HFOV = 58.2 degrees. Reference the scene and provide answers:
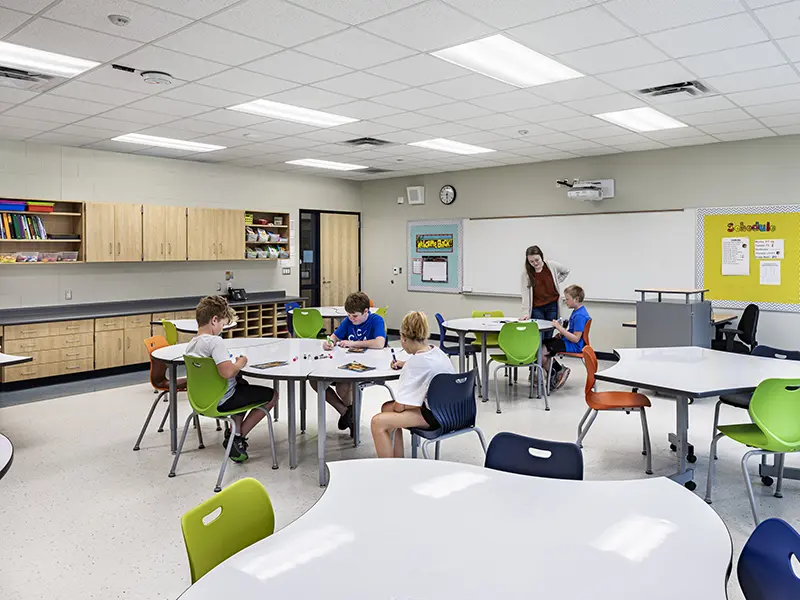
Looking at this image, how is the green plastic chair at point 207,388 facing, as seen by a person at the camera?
facing away from the viewer and to the right of the viewer

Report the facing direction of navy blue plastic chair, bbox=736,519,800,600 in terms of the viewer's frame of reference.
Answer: facing away from the viewer and to the left of the viewer

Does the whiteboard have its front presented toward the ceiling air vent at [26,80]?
yes

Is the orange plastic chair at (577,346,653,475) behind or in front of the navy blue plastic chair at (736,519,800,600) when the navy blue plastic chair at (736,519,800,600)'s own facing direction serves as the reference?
in front

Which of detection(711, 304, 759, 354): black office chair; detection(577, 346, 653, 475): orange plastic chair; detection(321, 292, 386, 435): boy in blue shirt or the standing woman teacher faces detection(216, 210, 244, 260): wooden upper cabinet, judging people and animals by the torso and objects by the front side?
the black office chair

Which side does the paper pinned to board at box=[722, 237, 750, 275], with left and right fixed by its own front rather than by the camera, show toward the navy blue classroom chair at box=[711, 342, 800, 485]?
front

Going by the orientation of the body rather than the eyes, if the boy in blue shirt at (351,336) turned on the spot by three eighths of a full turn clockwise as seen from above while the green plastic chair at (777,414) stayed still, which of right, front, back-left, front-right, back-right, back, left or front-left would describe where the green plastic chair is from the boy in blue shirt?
back-right

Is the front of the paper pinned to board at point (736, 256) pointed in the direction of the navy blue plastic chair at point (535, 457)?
yes

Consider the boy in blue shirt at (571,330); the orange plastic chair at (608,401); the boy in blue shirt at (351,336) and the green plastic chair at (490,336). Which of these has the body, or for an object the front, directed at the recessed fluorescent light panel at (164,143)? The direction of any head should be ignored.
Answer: the boy in blue shirt at (571,330)

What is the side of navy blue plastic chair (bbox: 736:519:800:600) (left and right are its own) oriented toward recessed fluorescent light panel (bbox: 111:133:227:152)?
front

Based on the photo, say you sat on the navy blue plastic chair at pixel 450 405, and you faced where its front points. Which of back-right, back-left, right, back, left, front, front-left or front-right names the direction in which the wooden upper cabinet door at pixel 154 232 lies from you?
front

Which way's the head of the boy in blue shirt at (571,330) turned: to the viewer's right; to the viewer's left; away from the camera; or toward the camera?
to the viewer's left

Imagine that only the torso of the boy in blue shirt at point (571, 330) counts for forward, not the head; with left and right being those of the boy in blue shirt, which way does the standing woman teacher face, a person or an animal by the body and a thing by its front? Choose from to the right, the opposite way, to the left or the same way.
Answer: to the left

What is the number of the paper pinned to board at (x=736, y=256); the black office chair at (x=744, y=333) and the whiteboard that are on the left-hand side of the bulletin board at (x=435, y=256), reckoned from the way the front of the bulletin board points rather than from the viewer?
3

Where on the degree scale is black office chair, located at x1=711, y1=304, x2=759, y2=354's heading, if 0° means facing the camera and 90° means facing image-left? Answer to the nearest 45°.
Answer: approximately 90°

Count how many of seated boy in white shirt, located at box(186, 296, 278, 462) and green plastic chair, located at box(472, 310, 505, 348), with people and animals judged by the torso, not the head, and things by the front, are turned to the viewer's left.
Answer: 0
